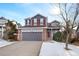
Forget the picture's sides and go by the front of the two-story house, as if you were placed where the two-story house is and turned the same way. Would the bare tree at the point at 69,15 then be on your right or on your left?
on your left

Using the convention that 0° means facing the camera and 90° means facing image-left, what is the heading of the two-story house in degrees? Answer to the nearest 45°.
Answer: approximately 0°
